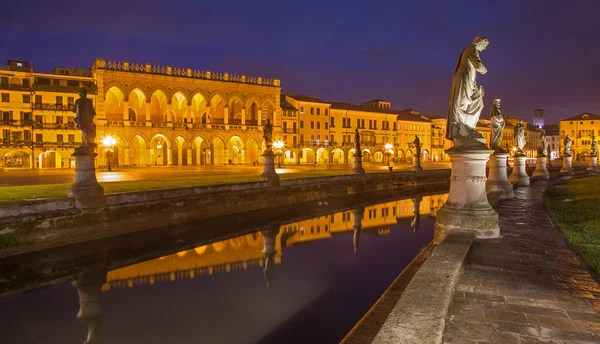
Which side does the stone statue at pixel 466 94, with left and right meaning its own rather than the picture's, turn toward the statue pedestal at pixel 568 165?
left

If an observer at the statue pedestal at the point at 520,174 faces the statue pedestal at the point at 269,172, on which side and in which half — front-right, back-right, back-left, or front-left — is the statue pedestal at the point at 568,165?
back-right

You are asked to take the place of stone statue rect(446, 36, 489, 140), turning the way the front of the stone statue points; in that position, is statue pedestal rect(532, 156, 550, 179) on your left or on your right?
on your left

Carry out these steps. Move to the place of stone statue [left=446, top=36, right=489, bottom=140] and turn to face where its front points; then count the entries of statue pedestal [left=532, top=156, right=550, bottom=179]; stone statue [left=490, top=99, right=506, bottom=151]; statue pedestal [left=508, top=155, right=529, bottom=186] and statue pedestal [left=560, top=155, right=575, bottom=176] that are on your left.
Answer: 4

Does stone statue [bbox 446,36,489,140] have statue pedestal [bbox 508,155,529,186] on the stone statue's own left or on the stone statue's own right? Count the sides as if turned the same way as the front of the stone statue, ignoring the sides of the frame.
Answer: on the stone statue's own left

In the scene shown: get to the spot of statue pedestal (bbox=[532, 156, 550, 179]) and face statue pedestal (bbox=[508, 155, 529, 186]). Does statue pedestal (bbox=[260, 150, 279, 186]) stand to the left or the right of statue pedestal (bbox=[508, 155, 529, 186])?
right
